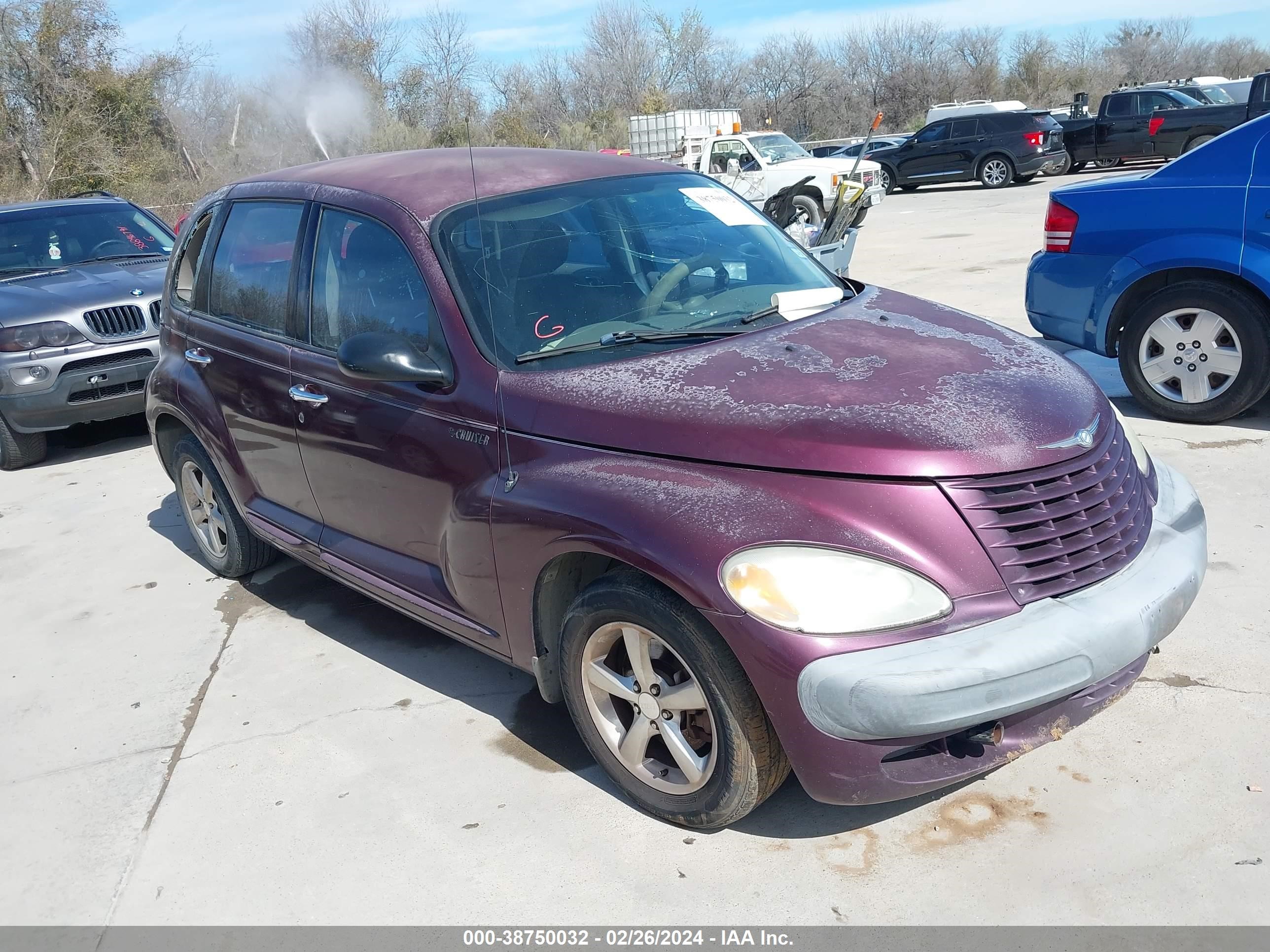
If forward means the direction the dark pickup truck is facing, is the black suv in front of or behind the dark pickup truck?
behind

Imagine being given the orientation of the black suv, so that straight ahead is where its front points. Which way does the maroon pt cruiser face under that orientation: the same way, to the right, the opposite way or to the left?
the opposite way

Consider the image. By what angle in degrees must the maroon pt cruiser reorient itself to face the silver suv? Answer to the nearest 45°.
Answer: approximately 180°

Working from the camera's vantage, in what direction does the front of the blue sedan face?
facing to the right of the viewer

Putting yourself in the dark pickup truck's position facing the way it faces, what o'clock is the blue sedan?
The blue sedan is roughly at 3 o'clock from the dark pickup truck.

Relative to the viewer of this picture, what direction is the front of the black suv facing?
facing away from the viewer and to the left of the viewer

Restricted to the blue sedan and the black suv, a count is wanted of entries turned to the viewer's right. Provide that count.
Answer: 1

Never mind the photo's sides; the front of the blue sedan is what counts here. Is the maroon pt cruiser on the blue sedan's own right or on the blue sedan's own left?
on the blue sedan's own right
